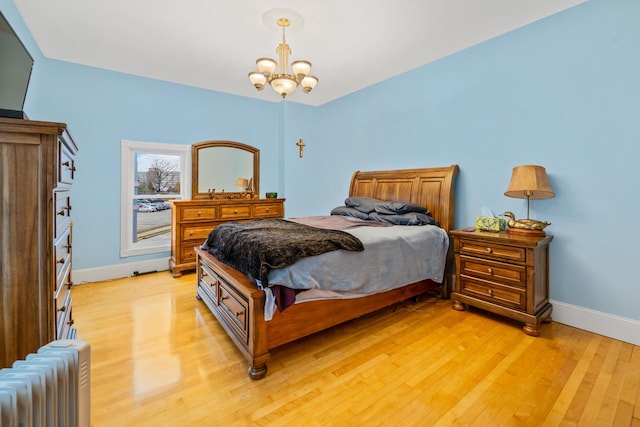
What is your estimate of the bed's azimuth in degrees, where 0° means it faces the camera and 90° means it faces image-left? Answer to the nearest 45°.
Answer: approximately 45°

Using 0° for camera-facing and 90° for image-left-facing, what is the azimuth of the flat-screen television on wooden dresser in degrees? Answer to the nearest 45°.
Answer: approximately 315°

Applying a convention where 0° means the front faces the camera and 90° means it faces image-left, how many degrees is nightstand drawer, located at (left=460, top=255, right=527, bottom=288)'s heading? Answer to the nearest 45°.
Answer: approximately 45°

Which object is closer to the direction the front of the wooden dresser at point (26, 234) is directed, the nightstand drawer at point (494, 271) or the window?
the nightstand drawer

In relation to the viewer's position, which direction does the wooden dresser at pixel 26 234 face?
facing to the right of the viewer

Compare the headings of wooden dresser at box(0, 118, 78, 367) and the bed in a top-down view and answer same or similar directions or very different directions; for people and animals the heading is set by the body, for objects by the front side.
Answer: very different directions

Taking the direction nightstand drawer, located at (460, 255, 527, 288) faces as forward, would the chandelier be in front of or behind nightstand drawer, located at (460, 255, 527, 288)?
in front

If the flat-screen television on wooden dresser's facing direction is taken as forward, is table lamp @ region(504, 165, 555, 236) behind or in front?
in front

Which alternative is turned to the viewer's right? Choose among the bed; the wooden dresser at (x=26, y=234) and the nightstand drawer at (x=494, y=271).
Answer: the wooden dresser

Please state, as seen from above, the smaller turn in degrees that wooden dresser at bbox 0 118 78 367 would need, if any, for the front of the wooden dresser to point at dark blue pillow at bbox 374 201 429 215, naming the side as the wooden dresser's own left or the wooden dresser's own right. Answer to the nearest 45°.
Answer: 0° — it already faces it

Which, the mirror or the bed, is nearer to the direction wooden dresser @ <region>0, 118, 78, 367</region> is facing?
the bed
